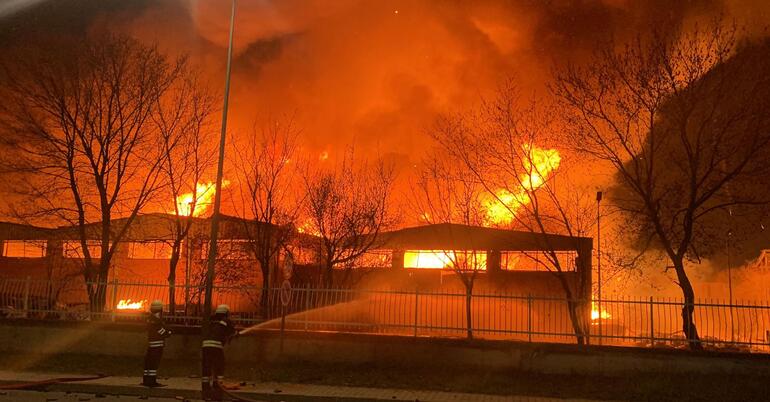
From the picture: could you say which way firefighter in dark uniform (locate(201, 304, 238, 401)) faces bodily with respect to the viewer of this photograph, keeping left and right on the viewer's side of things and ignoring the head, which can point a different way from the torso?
facing away from the viewer and to the right of the viewer

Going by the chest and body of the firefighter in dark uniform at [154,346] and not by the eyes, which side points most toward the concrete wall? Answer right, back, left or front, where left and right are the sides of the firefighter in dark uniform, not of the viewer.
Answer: front

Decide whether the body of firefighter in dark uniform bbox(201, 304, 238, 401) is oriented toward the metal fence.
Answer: yes

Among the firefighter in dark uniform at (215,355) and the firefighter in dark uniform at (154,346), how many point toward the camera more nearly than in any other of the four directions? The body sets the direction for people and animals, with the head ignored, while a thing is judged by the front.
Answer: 0

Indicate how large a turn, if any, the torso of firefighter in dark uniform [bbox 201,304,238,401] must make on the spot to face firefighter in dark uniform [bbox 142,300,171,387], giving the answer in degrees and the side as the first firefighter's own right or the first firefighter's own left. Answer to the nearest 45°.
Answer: approximately 90° to the first firefighter's own left

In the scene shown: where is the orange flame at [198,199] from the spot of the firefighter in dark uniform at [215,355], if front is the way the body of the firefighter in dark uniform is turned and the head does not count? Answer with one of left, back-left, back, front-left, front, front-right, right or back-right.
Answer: front-left

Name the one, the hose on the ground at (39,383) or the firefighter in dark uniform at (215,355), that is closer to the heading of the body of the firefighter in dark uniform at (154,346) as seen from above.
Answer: the firefighter in dark uniform

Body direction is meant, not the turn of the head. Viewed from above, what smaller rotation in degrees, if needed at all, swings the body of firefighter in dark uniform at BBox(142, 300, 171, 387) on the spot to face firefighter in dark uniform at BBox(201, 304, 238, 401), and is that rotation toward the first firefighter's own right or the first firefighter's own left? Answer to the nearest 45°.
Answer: approximately 45° to the first firefighter's own right

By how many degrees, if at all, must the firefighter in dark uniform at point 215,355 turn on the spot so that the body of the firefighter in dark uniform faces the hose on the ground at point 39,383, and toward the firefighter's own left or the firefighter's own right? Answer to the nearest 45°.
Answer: approximately 90° to the firefighter's own left
